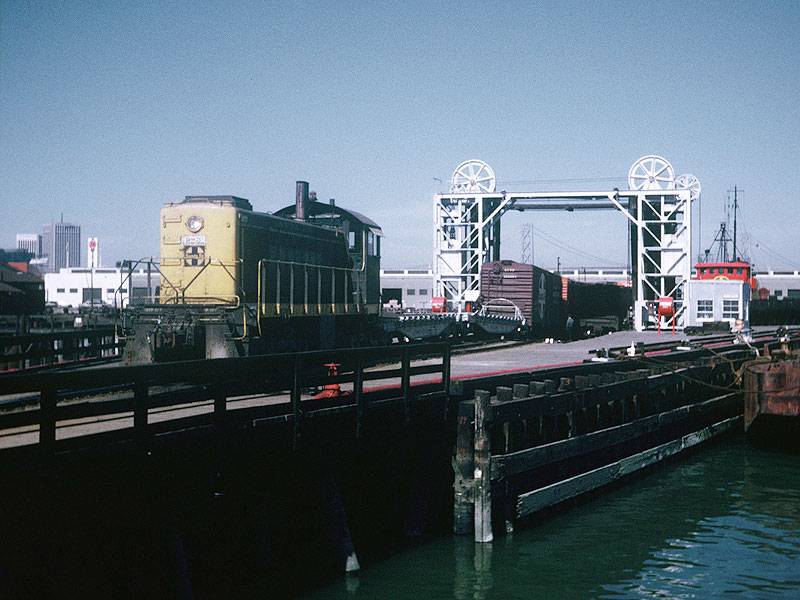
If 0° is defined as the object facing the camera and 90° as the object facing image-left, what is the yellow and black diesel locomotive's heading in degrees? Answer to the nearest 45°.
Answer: approximately 45°

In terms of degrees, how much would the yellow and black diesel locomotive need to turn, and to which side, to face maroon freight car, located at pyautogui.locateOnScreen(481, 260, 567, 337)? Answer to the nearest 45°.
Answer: approximately 180°

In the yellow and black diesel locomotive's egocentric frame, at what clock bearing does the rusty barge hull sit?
The rusty barge hull is roughly at 8 o'clock from the yellow and black diesel locomotive.

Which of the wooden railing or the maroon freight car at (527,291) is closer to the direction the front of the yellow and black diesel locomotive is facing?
the wooden railing

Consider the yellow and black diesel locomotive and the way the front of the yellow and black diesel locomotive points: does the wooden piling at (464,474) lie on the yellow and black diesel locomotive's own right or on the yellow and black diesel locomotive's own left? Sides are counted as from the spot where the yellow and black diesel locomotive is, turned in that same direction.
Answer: on the yellow and black diesel locomotive's own left

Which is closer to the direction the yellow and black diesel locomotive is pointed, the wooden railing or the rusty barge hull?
the wooden railing

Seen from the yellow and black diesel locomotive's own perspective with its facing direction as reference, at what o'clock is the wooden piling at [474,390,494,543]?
The wooden piling is roughly at 10 o'clock from the yellow and black diesel locomotive.
